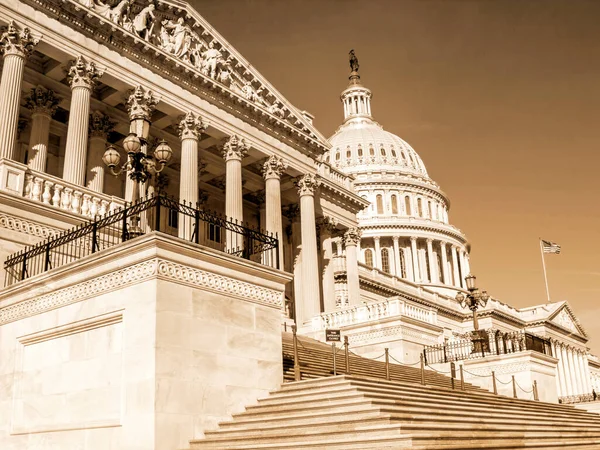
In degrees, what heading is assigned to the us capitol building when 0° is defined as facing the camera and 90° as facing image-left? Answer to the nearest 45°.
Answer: approximately 315°
